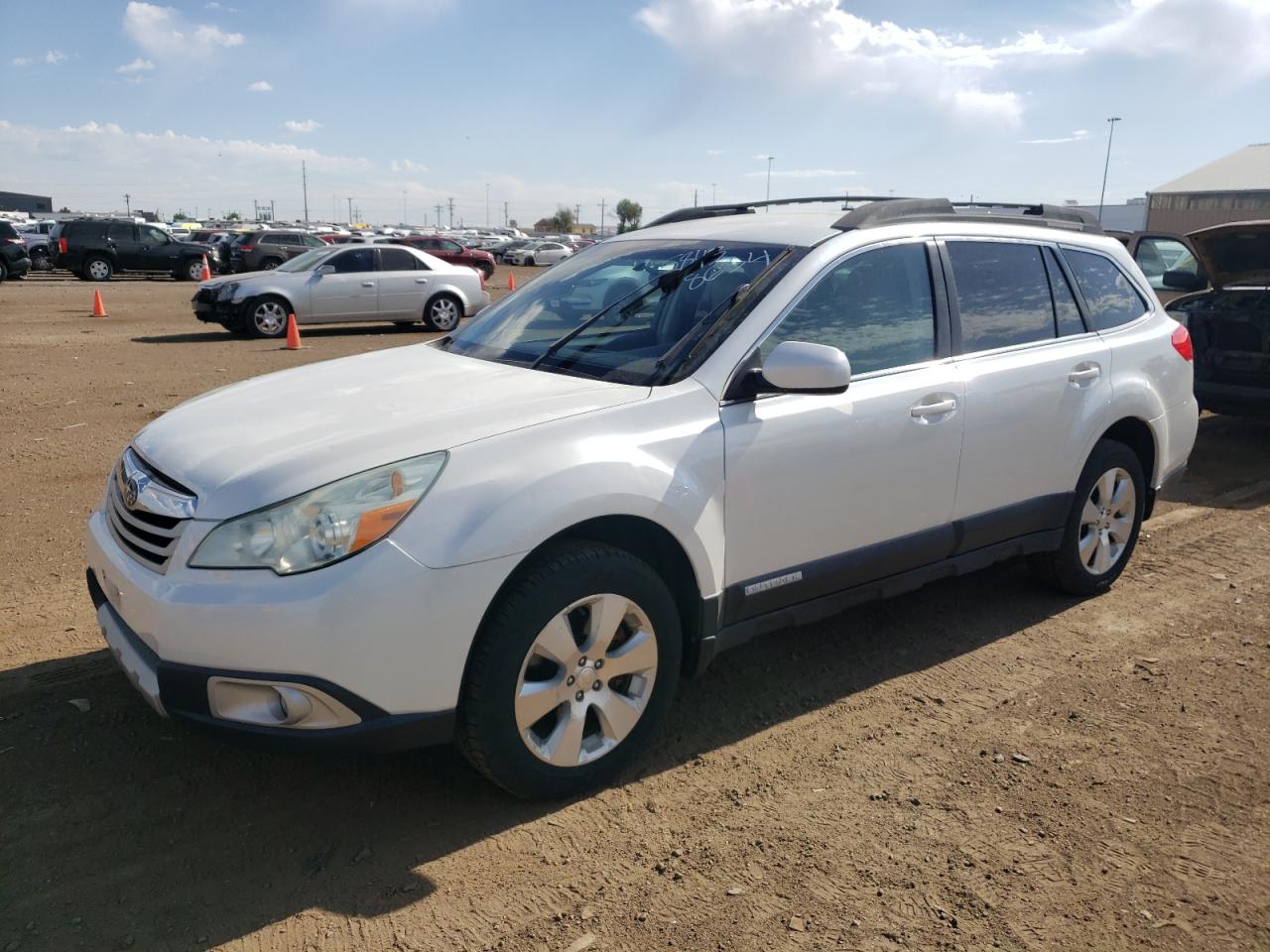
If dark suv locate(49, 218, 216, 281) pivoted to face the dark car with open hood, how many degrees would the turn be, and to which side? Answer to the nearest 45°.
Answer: approximately 90° to its right

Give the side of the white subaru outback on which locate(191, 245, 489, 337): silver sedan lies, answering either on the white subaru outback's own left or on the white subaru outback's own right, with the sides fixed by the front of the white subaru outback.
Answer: on the white subaru outback's own right

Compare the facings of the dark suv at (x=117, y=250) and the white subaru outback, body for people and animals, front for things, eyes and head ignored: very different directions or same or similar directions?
very different directions

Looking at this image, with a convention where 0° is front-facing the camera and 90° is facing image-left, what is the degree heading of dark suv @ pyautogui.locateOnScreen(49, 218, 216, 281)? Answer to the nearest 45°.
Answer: approximately 270°

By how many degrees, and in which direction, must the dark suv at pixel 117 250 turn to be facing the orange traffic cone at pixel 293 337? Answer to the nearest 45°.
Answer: approximately 90° to its right

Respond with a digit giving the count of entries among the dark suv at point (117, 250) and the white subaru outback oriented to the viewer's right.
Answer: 1

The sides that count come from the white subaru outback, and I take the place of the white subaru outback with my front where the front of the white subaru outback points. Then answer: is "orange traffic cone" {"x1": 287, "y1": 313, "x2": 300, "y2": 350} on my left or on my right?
on my right

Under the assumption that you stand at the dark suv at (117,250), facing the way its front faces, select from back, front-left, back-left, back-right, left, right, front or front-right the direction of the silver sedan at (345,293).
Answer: right

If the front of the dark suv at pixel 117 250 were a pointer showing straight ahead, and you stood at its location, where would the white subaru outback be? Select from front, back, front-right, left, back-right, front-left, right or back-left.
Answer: right

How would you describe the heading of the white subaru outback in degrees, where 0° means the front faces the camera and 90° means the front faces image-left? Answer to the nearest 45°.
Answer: approximately 45°

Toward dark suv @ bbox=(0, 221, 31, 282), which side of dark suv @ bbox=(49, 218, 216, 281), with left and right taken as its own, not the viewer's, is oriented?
back
